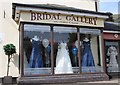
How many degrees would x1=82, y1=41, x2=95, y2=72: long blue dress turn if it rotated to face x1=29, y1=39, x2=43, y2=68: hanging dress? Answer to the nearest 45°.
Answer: approximately 45° to its right

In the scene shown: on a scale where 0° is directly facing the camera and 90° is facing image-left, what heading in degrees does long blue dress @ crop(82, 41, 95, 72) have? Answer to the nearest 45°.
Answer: approximately 0°

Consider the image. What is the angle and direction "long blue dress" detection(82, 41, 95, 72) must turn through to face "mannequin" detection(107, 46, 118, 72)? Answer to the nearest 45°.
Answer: approximately 135° to its left

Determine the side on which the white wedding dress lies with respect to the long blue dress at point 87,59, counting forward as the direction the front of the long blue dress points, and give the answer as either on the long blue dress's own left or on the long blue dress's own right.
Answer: on the long blue dress's own right
